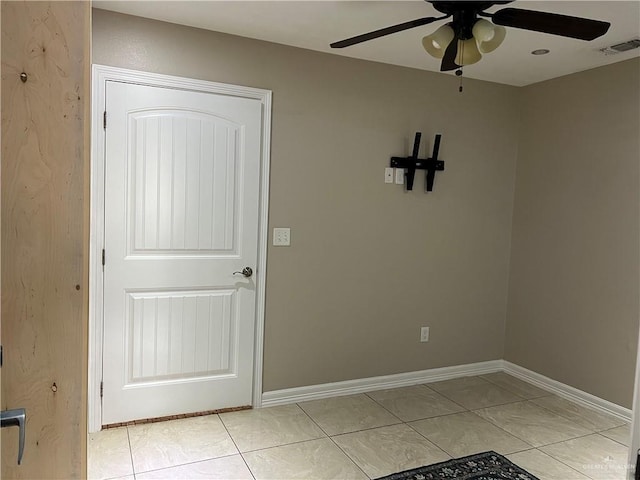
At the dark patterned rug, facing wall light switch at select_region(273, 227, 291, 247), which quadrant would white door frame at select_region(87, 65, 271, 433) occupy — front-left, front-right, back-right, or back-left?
front-left

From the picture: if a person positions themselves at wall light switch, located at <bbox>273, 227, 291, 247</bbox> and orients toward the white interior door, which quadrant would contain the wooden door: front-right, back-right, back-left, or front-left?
front-left

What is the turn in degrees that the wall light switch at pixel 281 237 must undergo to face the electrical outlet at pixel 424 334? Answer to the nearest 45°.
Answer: approximately 90° to its left

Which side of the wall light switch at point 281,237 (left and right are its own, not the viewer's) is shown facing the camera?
front

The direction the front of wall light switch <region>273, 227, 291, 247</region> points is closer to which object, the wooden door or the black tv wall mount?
the wooden door

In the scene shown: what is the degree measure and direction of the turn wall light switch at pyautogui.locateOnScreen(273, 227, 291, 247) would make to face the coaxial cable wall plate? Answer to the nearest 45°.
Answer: approximately 90° to its left

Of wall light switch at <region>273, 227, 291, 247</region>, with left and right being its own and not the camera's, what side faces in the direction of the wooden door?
front

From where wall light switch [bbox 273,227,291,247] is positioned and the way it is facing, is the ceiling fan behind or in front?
in front

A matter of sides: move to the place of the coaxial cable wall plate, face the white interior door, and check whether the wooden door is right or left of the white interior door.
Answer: left

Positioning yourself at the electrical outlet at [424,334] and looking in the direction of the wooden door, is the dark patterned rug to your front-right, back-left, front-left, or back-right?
front-left

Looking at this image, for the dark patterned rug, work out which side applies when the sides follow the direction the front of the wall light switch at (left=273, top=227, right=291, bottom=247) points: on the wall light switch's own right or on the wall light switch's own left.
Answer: on the wall light switch's own left

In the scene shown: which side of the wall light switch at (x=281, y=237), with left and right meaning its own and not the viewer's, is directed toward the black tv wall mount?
left

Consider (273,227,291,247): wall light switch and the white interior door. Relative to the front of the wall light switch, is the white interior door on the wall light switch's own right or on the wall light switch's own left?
on the wall light switch's own right

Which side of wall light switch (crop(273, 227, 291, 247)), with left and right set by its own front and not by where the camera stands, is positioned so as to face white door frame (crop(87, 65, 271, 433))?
right
